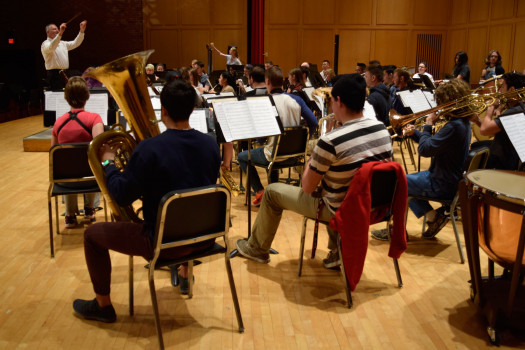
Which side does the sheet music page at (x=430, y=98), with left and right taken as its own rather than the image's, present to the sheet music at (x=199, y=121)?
right

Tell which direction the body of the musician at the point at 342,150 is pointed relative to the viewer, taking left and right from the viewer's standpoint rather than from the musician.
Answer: facing away from the viewer and to the left of the viewer

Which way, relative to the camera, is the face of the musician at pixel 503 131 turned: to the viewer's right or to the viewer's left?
to the viewer's left

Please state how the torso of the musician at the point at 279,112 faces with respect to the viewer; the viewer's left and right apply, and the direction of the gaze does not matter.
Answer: facing away from the viewer and to the left of the viewer

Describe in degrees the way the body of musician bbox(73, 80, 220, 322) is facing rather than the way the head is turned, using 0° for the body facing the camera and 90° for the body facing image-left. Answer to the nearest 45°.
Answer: approximately 135°

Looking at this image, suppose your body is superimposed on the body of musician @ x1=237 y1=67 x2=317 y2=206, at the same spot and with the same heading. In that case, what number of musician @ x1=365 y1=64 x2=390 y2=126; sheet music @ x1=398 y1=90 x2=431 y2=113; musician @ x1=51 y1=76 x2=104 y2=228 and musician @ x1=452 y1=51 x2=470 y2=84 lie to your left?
1

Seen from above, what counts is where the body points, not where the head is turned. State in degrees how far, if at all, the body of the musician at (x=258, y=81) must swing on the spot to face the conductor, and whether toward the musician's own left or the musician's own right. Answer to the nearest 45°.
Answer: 0° — they already face them

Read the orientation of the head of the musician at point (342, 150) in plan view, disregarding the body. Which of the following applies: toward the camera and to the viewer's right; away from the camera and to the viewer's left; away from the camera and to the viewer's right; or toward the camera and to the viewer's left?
away from the camera and to the viewer's left

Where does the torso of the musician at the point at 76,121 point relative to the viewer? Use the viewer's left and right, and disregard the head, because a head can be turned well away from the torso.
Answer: facing away from the viewer

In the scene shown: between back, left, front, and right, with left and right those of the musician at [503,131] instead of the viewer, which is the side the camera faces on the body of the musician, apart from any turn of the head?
left

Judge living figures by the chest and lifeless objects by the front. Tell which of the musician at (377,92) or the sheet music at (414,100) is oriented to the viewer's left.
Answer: the musician

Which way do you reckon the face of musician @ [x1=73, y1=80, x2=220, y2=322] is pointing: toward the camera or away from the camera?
away from the camera

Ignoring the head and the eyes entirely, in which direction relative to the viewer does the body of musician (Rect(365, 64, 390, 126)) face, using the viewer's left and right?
facing to the left of the viewer

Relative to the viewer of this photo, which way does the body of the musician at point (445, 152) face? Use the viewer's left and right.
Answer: facing to the left of the viewer

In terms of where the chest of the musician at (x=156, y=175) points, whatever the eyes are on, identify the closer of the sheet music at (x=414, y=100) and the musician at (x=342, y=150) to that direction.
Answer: the sheet music

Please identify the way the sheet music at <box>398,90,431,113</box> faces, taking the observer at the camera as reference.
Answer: facing the viewer and to the right of the viewer

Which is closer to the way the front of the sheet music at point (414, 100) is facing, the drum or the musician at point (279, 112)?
the drum

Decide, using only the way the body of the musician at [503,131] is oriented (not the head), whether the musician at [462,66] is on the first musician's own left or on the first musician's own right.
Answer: on the first musician's own right
